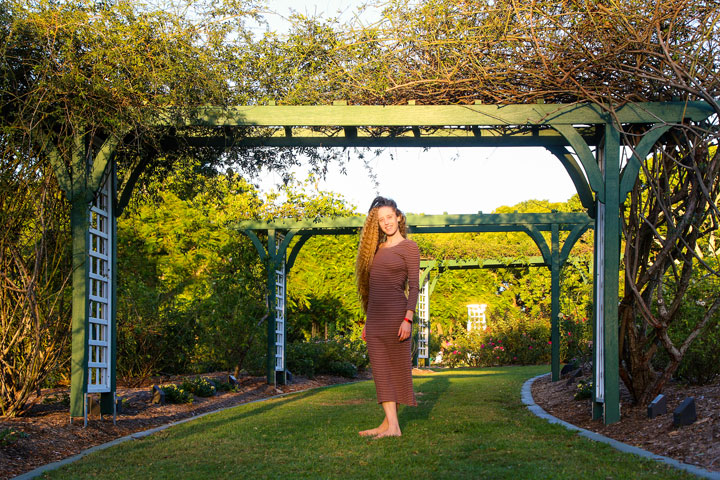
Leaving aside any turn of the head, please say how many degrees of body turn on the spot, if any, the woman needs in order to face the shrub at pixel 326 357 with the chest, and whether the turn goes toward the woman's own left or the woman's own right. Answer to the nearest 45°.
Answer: approximately 135° to the woman's own right

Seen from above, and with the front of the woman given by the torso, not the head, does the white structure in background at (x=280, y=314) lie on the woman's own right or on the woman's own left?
on the woman's own right

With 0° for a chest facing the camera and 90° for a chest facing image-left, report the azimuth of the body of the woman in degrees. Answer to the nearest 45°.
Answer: approximately 45°

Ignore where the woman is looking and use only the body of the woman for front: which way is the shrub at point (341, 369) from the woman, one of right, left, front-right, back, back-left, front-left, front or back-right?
back-right

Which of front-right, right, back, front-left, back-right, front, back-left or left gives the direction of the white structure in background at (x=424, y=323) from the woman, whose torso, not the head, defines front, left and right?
back-right

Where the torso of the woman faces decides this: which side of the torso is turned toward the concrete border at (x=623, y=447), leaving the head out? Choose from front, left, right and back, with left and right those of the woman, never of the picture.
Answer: left
